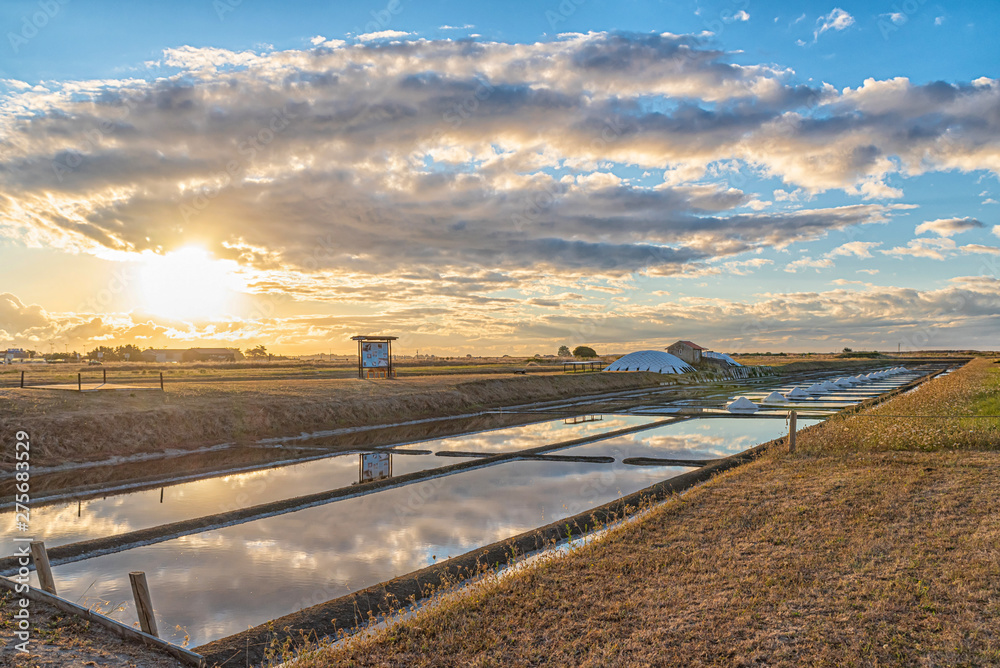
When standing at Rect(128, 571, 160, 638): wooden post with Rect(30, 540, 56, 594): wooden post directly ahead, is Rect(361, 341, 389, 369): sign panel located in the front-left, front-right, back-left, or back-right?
front-right

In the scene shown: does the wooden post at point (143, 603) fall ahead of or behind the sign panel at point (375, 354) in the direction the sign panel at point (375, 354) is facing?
ahead

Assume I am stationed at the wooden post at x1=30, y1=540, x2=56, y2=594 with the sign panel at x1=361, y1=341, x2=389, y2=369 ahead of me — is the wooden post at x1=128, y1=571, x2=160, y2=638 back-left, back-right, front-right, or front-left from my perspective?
back-right

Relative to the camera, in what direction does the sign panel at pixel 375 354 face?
facing the viewer

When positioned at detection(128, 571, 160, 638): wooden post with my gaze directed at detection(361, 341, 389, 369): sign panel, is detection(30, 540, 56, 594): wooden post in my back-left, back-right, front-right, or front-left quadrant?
front-left

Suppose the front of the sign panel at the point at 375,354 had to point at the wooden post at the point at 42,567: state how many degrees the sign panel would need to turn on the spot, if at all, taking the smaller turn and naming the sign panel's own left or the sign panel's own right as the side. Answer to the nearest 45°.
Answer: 0° — it already faces it

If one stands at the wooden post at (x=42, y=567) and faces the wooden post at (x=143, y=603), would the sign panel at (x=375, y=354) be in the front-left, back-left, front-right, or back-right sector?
back-left
